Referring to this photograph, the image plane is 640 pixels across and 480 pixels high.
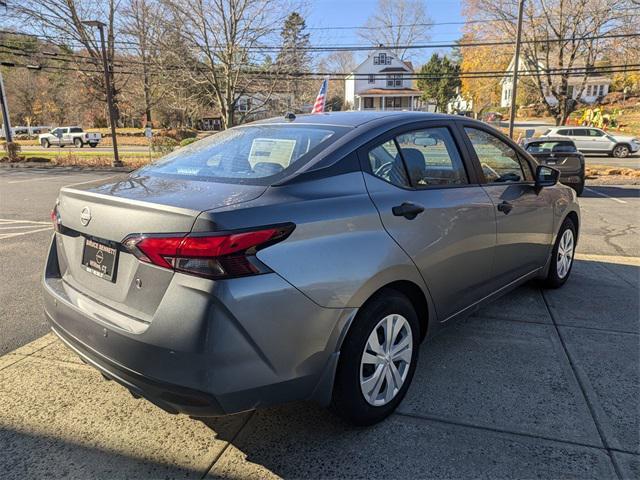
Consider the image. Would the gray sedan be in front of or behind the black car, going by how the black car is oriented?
behind

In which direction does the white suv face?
to the viewer's right

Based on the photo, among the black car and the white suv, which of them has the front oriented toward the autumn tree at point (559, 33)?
the black car

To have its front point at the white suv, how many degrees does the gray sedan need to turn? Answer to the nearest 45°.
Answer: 0° — it already faces it

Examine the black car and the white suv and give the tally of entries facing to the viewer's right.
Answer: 1

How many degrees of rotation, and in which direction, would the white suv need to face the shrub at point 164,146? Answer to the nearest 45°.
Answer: approximately 135° to its right

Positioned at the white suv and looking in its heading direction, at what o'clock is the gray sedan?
The gray sedan is roughly at 3 o'clock from the white suv.

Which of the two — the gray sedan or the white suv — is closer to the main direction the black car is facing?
the white suv

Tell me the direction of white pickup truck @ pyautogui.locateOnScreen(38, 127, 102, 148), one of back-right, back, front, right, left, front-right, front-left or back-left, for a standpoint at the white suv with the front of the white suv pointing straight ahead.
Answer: back

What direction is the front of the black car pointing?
away from the camera

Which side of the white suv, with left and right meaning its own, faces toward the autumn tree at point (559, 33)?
left

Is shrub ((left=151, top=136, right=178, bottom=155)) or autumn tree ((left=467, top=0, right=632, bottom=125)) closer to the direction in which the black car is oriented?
the autumn tree

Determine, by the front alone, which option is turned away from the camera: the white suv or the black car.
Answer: the black car

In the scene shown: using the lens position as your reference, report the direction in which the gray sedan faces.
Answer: facing away from the viewer and to the right of the viewer

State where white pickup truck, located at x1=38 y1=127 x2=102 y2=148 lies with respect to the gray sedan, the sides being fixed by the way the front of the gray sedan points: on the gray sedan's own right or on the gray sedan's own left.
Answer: on the gray sedan's own left

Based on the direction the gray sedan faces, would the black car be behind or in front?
in front

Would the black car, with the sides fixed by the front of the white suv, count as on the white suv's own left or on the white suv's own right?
on the white suv's own right

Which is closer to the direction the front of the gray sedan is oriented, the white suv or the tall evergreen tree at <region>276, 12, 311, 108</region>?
the white suv

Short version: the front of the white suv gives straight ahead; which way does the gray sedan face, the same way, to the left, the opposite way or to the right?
to the left

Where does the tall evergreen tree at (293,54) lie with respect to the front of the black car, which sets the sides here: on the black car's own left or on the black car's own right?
on the black car's own left
